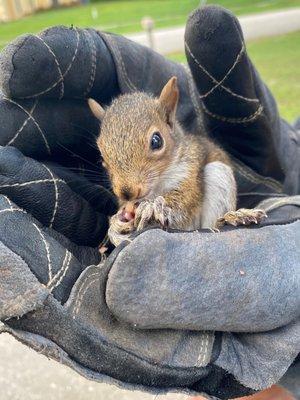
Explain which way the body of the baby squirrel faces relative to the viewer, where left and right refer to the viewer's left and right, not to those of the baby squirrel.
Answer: facing the viewer and to the left of the viewer
